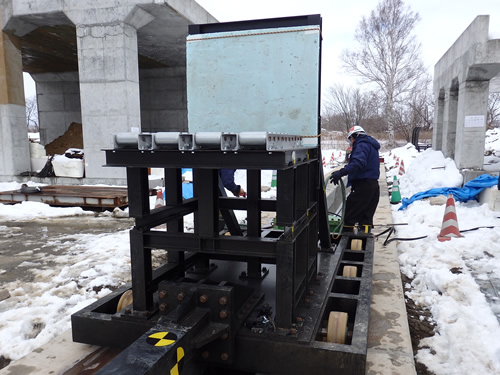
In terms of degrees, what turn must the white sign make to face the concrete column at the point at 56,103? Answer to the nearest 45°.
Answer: approximately 90° to its right

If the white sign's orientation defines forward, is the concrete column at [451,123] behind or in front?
behind

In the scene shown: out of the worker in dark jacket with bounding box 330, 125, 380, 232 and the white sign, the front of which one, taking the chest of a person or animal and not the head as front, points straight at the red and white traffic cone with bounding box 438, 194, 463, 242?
the white sign

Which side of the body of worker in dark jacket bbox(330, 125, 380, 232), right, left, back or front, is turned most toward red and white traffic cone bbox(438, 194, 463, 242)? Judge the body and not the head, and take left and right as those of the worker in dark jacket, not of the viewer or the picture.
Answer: back

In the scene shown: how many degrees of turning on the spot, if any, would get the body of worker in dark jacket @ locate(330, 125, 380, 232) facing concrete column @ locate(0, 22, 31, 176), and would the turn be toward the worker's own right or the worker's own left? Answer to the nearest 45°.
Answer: approximately 45° to the worker's own right

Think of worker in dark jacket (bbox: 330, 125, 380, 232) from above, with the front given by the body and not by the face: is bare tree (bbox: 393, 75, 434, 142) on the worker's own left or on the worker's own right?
on the worker's own right

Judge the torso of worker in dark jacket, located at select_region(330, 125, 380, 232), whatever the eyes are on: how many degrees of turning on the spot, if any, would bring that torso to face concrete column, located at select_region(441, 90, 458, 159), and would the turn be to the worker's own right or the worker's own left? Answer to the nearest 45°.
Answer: approximately 90° to the worker's own right

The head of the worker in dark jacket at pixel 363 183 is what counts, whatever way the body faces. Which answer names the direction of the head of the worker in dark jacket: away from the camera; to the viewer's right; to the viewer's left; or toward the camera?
to the viewer's left

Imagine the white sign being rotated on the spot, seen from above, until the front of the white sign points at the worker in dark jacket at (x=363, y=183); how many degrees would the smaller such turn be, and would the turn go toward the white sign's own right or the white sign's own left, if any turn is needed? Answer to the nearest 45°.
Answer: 0° — it already faces them

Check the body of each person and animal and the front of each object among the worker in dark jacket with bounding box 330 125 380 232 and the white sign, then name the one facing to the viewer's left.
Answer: the worker in dark jacket

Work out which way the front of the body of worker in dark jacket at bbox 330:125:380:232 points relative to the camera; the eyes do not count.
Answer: to the viewer's left
